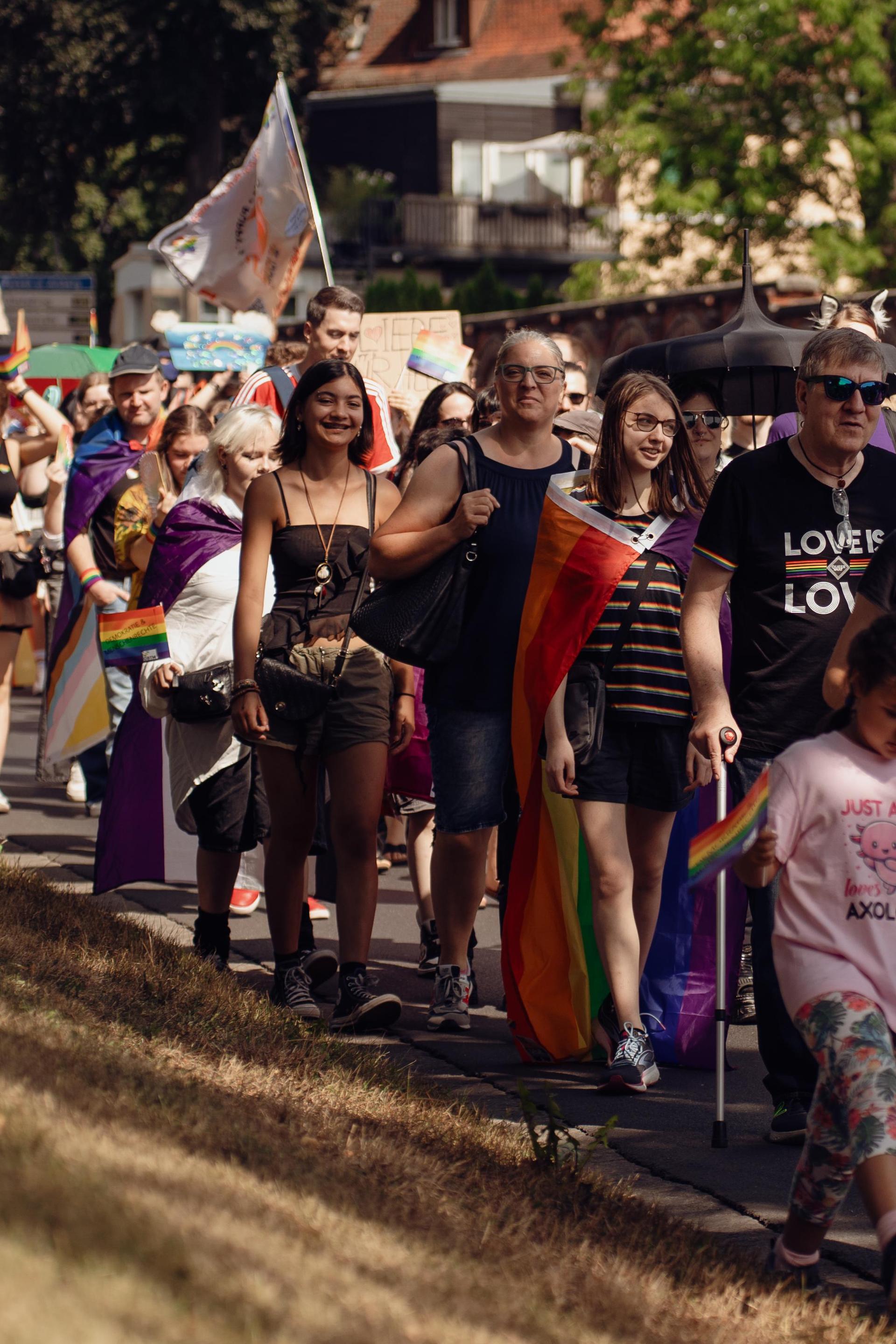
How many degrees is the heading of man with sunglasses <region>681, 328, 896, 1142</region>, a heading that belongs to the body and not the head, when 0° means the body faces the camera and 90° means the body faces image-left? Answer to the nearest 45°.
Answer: approximately 0°

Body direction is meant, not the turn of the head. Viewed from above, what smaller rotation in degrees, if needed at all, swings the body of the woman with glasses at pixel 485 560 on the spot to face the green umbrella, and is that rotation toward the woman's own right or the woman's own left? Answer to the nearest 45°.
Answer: approximately 180°

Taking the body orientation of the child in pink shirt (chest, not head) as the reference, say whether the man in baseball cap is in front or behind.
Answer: behind

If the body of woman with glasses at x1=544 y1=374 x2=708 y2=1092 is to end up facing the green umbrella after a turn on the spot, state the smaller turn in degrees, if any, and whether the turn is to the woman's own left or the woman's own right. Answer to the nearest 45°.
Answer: approximately 180°

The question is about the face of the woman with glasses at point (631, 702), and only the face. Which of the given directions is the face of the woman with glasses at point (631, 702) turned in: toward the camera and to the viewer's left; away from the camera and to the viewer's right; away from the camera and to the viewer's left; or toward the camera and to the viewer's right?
toward the camera and to the viewer's right

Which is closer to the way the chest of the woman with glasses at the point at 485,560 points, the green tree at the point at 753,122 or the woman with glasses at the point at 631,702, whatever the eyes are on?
the woman with glasses

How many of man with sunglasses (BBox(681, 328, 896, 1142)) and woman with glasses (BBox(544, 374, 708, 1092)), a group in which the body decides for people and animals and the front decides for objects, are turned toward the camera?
2
